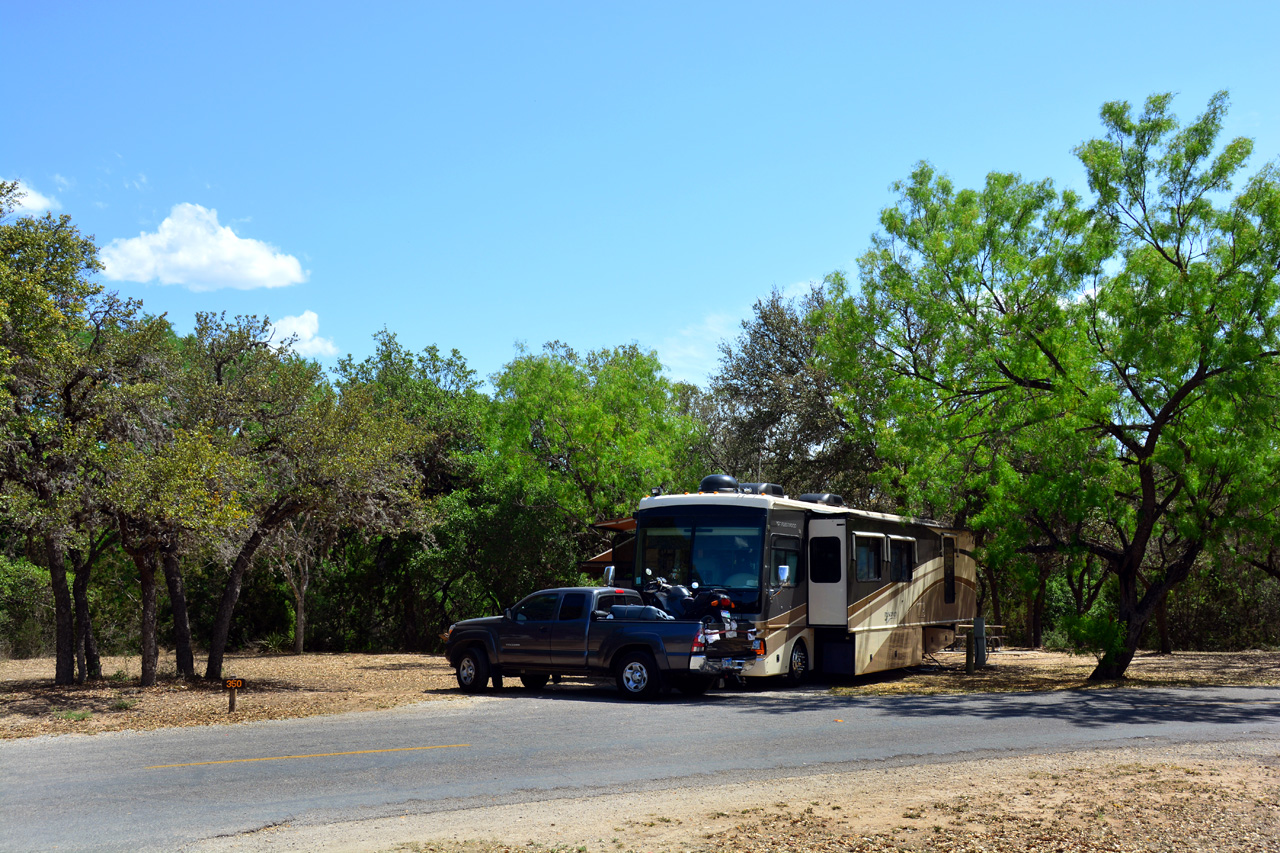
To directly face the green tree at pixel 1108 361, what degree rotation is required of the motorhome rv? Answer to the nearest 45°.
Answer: approximately 135° to its left

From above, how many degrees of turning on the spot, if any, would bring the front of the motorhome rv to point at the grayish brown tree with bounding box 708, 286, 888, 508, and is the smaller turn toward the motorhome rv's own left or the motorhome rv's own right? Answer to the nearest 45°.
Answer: approximately 135° to the motorhome rv's own right

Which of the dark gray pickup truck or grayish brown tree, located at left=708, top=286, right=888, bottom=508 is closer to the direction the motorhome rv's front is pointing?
the dark gray pickup truck

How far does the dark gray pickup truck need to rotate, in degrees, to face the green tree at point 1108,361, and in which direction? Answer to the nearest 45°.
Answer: approximately 135° to its right

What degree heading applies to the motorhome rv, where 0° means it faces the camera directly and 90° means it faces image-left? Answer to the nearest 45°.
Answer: approximately 45°

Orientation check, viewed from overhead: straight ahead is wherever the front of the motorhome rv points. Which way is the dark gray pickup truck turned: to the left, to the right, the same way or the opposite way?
to the right

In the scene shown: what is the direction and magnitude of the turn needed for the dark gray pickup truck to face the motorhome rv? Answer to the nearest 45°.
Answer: approximately 90° to its right

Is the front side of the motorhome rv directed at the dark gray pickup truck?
yes

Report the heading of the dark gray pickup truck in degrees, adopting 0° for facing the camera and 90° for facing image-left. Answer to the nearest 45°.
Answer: approximately 135°
